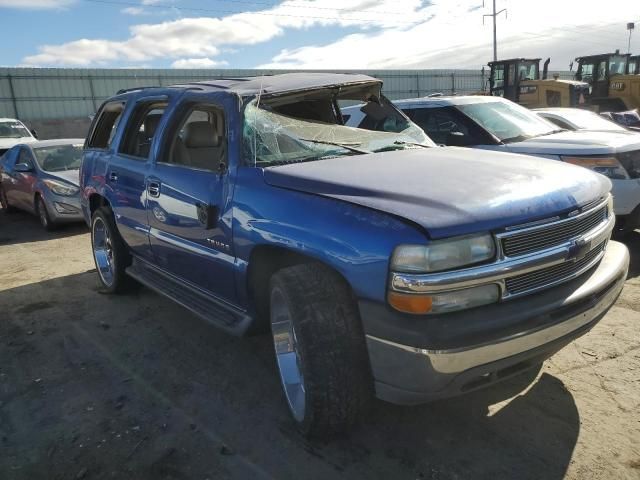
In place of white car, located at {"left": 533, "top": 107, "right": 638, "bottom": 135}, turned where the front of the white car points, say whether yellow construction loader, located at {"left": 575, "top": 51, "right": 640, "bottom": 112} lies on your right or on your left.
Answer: on your left

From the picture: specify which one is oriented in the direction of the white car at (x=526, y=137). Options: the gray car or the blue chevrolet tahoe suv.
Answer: the gray car

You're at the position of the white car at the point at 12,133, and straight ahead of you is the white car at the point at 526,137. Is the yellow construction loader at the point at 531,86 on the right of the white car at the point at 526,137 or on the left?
left

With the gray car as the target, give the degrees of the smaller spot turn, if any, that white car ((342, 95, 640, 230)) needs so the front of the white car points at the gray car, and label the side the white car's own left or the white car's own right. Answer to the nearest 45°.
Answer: approximately 135° to the white car's own right

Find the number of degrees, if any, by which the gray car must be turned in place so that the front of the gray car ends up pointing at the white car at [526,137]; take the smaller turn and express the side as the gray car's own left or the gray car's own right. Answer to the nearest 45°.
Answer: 0° — it already faces it

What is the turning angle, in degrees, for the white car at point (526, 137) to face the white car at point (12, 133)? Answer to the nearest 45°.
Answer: approximately 180°

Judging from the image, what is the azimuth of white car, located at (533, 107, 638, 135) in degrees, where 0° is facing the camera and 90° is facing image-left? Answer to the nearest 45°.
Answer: approximately 315°

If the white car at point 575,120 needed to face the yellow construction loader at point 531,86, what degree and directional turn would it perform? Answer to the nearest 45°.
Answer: approximately 135° to its left

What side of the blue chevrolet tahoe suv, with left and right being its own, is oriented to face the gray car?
back

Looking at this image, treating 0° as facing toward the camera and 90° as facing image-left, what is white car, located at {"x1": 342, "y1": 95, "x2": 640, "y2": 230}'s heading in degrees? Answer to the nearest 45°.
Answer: approximately 315°
